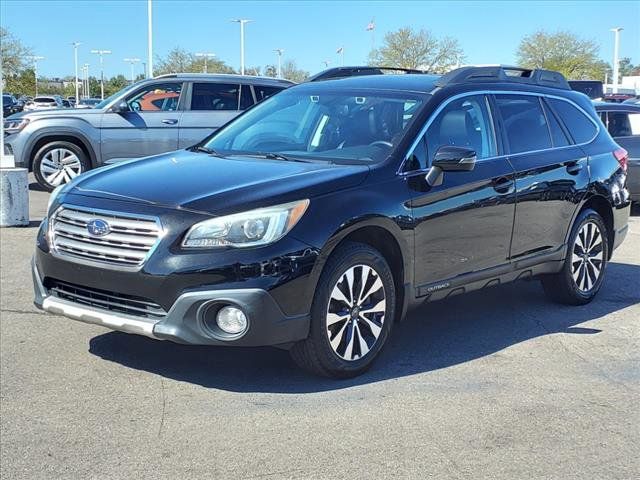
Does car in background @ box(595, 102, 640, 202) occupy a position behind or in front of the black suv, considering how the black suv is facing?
behind

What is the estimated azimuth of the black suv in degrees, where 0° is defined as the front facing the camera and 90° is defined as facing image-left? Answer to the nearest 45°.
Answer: approximately 45°

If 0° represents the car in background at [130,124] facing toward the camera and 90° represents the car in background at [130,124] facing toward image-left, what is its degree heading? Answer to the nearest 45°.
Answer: approximately 90°

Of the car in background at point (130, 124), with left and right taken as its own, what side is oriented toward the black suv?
left

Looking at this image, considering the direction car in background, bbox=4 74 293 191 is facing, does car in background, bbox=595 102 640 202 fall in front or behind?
behind
